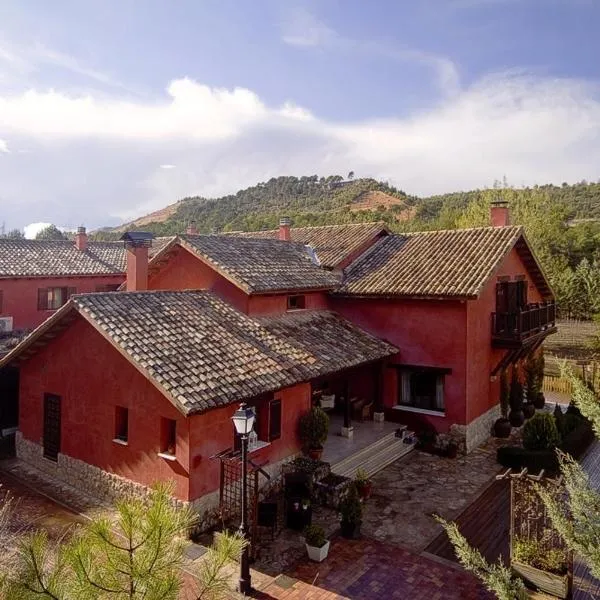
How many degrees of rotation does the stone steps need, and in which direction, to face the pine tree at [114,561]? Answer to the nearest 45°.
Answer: approximately 45° to its right

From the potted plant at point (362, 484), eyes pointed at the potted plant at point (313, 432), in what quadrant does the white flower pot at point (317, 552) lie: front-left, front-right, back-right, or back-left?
back-left

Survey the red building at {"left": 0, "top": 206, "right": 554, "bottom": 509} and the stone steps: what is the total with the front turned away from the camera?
0

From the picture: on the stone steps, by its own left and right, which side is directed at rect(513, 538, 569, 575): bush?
front

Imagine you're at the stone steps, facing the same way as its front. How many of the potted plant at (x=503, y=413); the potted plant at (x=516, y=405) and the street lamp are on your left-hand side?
2

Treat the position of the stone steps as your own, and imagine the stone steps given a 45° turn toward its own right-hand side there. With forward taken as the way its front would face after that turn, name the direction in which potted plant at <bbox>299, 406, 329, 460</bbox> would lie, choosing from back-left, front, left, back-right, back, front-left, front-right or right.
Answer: front-right

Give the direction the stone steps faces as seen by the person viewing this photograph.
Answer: facing the viewer and to the right of the viewer

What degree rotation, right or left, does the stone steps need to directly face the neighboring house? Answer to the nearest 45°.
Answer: approximately 180°

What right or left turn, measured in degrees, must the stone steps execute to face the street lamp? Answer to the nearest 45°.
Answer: approximately 45° to its right

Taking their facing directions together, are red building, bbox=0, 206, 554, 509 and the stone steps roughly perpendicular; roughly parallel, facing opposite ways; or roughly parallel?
roughly parallel

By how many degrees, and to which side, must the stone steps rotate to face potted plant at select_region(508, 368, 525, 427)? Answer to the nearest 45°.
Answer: approximately 90° to its left
